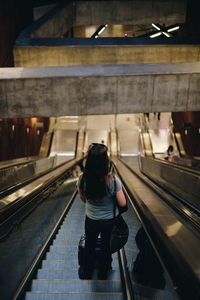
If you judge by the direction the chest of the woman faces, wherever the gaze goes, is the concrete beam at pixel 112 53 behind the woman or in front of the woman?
in front

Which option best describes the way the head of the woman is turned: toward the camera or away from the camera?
away from the camera

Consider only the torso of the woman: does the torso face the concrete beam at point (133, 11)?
yes

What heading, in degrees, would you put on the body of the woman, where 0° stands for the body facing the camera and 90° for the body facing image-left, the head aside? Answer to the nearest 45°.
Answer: approximately 180°
